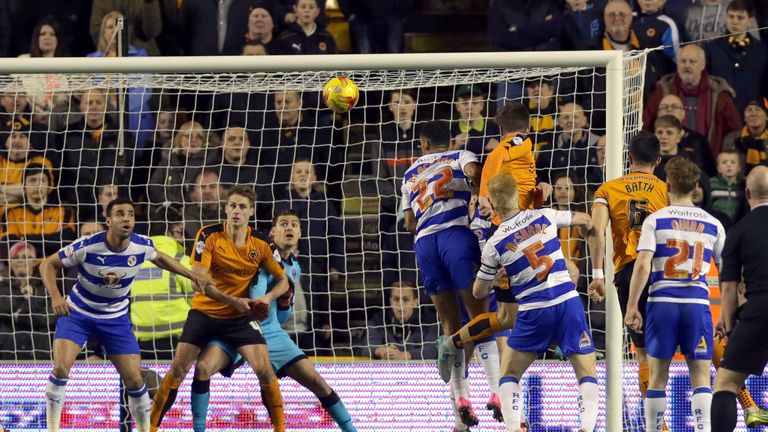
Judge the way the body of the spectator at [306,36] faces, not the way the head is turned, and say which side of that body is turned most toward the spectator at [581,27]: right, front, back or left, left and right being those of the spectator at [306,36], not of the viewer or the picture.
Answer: left

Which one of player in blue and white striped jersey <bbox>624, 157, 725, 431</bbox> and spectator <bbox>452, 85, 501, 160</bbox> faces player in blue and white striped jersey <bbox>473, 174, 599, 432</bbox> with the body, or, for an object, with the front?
the spectator

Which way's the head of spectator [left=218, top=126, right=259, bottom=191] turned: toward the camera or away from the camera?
toward the camera

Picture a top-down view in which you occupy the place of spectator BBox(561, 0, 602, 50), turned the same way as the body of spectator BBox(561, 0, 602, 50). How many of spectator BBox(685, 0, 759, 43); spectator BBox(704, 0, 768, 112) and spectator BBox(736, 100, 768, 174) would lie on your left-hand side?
3

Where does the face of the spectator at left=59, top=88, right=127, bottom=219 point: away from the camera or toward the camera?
toward the camera

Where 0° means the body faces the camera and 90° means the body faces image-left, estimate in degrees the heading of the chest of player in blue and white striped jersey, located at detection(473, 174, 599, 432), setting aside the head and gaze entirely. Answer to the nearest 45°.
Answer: approximately 180°

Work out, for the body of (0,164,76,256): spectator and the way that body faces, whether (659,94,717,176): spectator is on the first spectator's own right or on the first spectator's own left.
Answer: on the first spectator's own left

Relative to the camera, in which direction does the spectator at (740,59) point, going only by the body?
toward the camera

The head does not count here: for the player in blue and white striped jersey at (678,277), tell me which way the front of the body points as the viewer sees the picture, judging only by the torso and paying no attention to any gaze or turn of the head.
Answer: away from the camera

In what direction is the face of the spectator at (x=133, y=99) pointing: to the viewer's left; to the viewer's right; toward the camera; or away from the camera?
toward the camera

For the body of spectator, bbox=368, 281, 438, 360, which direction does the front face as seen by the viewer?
toward the camera

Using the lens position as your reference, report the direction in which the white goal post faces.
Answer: facing the viewer
